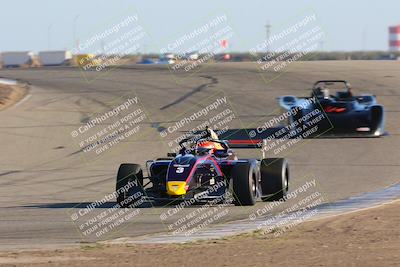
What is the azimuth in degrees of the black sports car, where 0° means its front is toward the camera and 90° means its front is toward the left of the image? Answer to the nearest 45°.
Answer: approximately 0°

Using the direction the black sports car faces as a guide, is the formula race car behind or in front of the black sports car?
in front
